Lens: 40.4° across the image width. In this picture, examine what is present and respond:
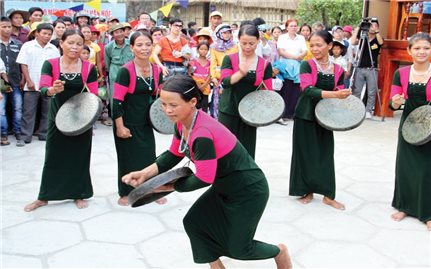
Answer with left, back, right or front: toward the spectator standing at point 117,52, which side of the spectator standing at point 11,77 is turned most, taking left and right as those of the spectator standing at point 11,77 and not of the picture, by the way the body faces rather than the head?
left

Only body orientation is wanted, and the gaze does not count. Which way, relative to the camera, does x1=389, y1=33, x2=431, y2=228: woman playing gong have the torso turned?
toward the camera

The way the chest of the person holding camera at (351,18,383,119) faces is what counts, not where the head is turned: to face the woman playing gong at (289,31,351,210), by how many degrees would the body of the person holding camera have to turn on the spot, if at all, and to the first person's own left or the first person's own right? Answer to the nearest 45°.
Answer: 0° — they already face them

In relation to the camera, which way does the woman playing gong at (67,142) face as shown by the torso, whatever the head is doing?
toward the camera

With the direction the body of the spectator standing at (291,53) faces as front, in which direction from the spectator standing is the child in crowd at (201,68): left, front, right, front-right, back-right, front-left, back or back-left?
front-right

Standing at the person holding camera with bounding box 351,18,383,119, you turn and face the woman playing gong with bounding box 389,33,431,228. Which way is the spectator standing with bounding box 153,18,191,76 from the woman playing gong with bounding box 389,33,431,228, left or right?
right

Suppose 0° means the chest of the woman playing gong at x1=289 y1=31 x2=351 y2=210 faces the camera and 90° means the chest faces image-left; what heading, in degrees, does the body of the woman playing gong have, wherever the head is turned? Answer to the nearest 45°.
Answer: approximately 315°

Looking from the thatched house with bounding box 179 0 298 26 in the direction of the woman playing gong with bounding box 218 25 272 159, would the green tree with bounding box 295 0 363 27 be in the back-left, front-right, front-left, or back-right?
back-left

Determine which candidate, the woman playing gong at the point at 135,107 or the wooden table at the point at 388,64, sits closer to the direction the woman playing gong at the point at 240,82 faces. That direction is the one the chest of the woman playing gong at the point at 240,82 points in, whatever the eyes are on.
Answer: the woman playing gong

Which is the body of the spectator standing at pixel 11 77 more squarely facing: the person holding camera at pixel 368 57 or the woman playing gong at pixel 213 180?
the woman playing gong

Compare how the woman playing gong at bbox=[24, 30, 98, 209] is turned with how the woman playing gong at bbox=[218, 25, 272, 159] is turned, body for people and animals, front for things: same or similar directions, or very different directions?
same or similar directions

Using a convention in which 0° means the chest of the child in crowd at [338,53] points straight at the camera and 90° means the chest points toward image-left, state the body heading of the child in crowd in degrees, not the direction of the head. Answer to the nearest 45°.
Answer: approximately 45°

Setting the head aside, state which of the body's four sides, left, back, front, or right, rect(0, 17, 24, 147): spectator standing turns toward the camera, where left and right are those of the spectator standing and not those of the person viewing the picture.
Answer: front
